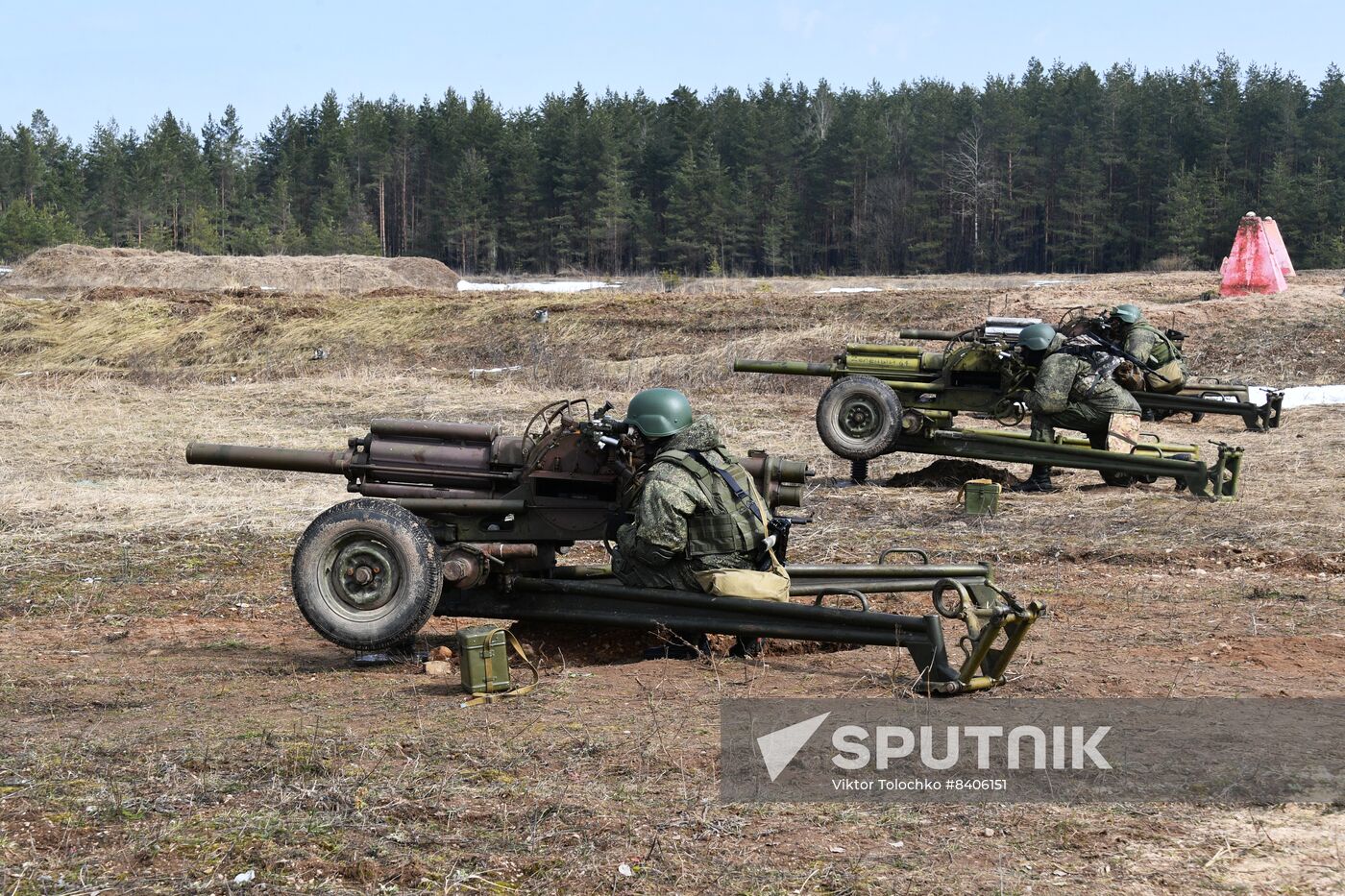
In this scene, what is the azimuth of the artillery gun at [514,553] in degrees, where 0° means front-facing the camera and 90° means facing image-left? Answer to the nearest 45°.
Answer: approximately 90°

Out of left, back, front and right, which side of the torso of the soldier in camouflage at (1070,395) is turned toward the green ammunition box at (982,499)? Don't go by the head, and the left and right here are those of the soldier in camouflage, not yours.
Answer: left

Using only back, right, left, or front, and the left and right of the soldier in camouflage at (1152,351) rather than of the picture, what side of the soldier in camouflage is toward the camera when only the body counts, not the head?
left

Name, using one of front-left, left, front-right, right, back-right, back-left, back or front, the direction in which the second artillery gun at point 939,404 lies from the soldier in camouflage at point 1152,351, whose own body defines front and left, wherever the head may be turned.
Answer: front-left

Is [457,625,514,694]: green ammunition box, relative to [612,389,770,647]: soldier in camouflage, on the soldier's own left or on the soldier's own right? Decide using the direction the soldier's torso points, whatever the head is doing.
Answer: on the soldier's own left

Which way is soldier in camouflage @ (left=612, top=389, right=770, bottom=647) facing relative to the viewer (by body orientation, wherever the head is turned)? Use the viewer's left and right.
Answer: facing away from the viewer and to the left of the viewer

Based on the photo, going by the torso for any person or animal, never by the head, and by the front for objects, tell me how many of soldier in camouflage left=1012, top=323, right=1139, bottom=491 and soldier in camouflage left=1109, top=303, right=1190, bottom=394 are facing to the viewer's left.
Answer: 2

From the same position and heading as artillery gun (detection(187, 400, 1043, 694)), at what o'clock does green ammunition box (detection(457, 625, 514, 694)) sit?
The green ammunition box is roughly at 9 o'clock from the artillery gun.

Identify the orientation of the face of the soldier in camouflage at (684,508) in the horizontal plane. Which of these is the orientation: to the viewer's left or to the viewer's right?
to the viewer's left

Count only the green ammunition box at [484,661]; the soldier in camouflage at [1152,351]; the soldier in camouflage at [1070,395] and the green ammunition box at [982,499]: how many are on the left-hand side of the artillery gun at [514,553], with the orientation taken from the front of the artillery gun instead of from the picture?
1

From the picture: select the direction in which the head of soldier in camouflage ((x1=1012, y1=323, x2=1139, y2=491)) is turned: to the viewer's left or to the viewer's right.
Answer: to the viewer's left

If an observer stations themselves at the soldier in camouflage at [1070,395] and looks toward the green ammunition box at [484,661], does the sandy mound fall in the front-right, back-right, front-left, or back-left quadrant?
back-right

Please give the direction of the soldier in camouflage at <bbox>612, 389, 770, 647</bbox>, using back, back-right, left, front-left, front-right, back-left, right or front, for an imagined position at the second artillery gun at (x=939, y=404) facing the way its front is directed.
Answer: left

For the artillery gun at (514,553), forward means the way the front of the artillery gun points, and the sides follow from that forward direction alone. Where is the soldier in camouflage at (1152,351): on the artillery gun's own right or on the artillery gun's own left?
on the artillery gun's own right

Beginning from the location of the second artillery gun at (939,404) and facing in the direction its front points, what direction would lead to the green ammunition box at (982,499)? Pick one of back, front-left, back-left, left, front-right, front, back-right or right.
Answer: left
